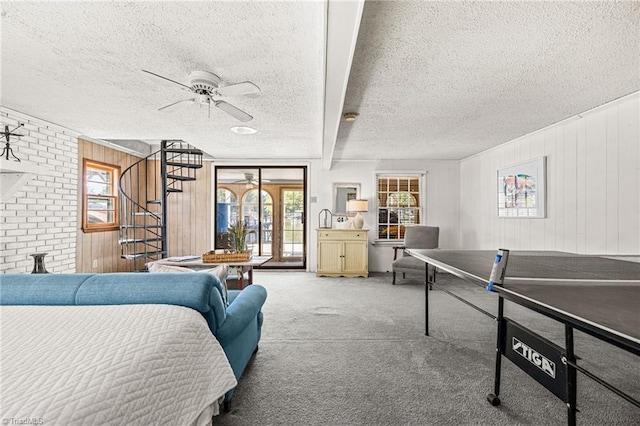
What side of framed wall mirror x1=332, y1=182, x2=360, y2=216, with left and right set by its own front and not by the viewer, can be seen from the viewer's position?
front

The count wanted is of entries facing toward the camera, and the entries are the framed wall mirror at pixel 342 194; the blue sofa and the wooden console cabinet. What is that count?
2

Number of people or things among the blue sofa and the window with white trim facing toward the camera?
1

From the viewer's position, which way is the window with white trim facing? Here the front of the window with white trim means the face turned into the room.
facing the viewer

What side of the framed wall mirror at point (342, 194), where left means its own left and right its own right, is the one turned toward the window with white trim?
left

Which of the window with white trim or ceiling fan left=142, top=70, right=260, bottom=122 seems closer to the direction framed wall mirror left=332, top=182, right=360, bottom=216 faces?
the ceiling fan

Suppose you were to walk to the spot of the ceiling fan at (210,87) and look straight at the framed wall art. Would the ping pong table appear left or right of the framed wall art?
right

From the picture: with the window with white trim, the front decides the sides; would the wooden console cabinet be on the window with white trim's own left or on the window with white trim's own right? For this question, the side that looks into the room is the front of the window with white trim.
on the window with white trim's own right

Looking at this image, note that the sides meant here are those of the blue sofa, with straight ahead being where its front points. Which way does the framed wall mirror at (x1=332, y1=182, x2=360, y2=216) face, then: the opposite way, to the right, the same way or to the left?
the opposite way

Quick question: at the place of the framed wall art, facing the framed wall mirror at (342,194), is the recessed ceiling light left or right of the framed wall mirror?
left

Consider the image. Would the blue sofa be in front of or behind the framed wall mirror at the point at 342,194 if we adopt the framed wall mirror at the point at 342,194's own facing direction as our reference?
in front
